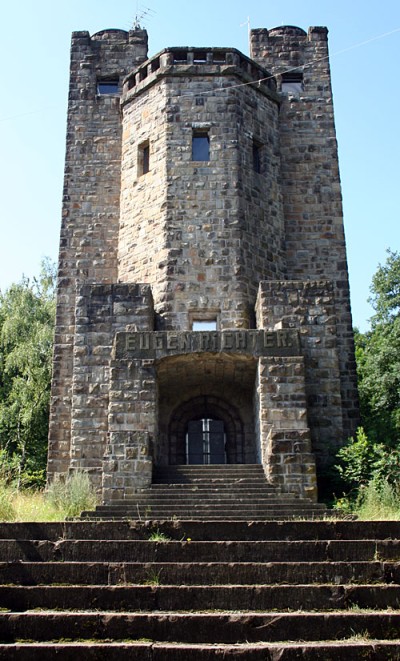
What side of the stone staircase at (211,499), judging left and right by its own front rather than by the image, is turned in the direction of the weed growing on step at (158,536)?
front

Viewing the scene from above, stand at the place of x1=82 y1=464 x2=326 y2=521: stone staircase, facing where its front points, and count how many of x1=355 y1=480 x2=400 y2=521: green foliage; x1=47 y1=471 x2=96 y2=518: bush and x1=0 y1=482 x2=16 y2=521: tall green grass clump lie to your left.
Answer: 1

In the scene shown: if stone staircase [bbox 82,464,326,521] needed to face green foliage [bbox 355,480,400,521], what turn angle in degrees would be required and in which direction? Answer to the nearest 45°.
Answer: approximately 90° to its left

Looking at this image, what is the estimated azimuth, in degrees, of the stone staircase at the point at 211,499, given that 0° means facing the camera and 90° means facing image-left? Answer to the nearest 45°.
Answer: approximately 0°

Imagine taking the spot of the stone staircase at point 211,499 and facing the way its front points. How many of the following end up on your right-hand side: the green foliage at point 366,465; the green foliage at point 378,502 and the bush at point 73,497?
1

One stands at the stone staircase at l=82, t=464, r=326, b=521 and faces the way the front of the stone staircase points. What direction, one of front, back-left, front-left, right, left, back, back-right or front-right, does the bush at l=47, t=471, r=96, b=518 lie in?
right

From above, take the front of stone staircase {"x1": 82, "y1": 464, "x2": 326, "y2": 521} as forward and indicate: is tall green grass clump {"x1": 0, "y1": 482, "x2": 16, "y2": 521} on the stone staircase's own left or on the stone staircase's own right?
on the stone staircase's own right

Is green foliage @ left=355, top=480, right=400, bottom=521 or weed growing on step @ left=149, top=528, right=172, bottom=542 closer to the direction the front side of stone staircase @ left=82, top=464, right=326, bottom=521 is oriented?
the weed growing on step
